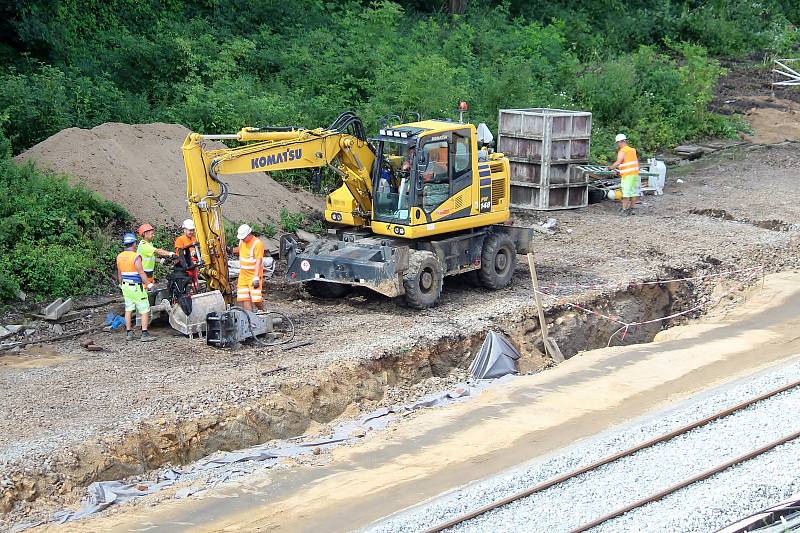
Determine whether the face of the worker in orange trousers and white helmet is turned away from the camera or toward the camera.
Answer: toward the camera

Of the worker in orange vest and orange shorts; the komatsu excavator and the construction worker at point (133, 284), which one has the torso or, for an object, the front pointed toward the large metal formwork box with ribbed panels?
the construction worker

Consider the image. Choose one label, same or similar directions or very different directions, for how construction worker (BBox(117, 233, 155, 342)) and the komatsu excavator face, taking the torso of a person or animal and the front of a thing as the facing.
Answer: very different directions

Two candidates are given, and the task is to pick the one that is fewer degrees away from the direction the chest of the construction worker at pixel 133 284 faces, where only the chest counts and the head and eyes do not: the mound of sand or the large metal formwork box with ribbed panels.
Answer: the large metal formwork box with ribbed panels

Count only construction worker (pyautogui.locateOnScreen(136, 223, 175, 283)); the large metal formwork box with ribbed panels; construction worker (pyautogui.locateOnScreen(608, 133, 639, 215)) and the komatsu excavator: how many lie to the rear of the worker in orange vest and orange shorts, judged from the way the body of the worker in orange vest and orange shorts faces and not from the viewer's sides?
3

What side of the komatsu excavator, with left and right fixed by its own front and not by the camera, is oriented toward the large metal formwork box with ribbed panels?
back

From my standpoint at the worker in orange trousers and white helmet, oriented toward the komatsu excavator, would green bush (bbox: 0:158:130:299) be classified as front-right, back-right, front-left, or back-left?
back-left

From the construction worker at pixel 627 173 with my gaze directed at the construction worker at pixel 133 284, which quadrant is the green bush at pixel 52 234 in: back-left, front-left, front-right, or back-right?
front-right

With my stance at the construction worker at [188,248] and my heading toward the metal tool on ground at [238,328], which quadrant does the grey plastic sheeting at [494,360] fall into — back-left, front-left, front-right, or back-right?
front-left

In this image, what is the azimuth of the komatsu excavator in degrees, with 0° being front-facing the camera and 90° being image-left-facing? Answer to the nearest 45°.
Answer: approximately 45°

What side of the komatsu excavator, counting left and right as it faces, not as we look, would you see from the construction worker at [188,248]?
front

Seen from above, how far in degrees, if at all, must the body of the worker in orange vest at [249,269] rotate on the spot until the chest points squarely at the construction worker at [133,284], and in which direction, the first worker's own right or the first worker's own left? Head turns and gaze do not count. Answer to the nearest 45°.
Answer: approximately 45° to the first worker's own right

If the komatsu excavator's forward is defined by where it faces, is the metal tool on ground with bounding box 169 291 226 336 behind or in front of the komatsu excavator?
in front

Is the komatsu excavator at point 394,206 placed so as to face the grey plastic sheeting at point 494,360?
no

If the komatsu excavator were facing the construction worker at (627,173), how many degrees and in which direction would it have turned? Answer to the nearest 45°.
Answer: approximately 180°

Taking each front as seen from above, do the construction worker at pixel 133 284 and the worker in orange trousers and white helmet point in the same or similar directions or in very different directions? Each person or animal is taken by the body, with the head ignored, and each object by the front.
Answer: very different directions
